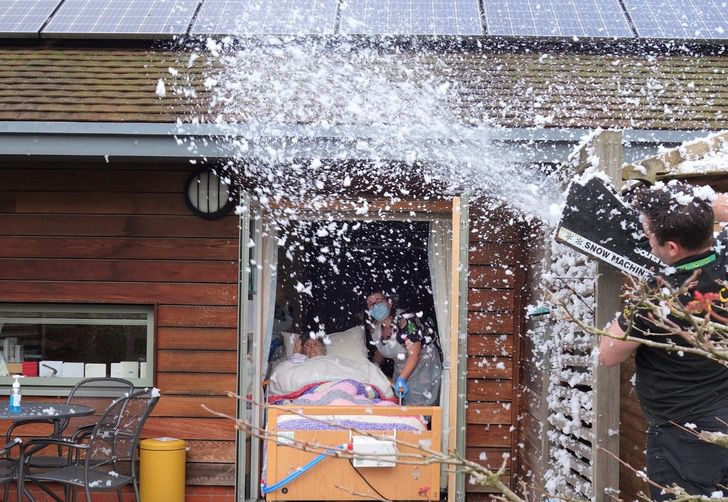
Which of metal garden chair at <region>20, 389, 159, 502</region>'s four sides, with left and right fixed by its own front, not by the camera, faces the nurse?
back

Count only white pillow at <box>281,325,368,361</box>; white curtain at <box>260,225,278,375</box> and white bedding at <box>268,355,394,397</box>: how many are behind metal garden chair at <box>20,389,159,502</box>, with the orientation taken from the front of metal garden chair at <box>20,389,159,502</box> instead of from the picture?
3

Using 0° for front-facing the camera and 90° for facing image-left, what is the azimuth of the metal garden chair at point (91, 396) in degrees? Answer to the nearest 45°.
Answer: approximately 45°

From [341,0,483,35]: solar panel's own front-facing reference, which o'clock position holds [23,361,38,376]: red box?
The red box is roughly at 3 o'clock from the solar panel.

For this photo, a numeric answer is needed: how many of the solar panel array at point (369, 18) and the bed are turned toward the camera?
2

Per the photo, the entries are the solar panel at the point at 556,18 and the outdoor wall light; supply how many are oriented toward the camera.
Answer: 2

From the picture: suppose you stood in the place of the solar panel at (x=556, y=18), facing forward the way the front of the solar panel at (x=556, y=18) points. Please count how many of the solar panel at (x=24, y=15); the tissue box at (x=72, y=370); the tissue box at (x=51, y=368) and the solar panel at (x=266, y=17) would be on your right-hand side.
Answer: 4
